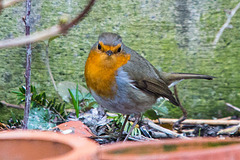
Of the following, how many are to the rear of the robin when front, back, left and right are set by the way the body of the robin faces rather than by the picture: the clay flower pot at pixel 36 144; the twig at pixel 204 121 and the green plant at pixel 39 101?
1

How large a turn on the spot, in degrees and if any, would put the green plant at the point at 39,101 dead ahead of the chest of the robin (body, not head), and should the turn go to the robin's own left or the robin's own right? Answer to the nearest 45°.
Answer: approximately 45° to the robin's own right

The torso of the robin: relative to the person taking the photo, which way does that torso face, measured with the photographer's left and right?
facing the viewer and to the left of the viewer

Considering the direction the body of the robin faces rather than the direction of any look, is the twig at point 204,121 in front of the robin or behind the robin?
behind

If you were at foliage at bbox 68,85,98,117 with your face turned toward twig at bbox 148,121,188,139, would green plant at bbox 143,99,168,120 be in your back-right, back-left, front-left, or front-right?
front-left

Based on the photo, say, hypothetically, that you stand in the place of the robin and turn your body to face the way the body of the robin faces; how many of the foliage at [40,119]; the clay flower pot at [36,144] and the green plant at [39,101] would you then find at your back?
0

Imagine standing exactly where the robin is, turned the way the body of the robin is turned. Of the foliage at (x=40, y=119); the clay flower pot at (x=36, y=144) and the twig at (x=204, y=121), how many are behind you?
1

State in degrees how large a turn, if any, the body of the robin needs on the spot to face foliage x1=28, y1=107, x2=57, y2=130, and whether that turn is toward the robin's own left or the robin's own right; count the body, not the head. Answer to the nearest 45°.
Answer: approximately 45° to the robin's own right

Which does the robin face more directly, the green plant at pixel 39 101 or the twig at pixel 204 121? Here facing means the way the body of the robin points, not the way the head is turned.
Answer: the green plant

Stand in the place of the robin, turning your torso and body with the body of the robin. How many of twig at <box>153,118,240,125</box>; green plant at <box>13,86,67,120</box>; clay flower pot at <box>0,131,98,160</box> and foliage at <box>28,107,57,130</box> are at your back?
1
